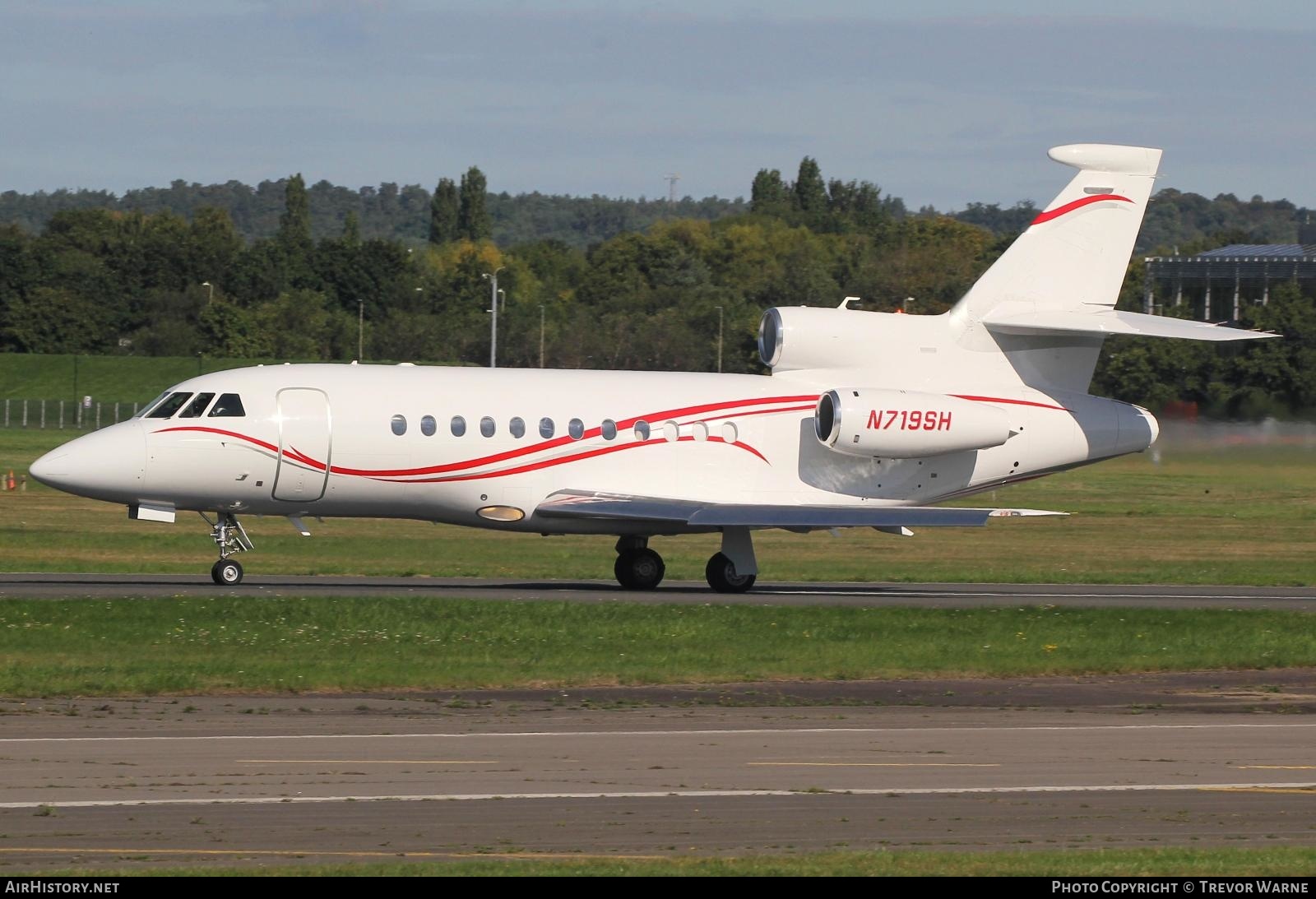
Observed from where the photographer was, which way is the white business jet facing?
facing to the left of the viewer
